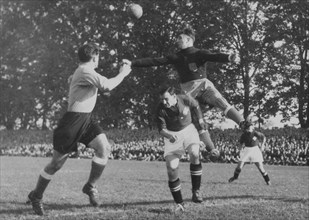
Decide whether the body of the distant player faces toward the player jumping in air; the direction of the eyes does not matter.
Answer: yes

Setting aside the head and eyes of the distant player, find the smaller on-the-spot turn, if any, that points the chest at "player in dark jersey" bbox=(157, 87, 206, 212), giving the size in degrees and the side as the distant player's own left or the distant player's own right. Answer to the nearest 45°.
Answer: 0° — they already face them

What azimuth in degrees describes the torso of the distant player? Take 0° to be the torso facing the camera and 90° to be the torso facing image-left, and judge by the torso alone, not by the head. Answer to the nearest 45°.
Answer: approximately 0°
